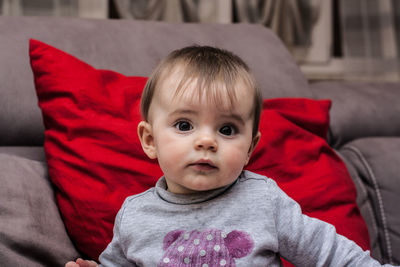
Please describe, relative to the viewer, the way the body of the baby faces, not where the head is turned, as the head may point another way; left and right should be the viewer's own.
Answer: facing the viewer

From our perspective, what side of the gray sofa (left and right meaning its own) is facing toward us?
front
